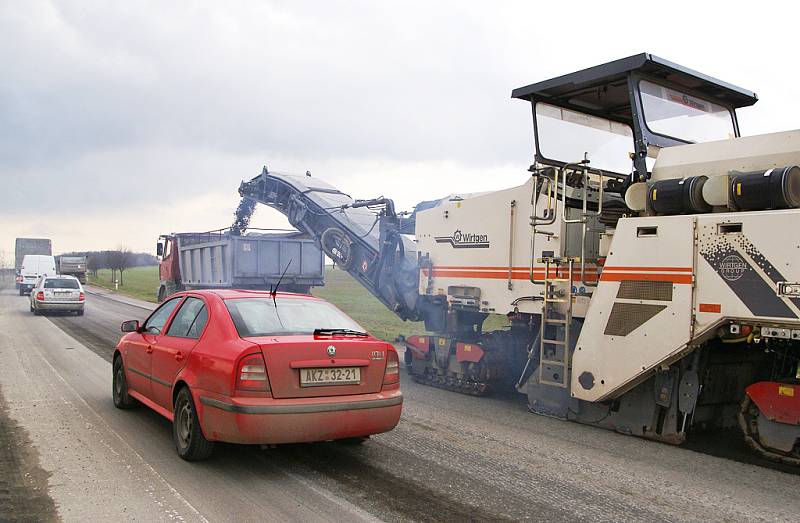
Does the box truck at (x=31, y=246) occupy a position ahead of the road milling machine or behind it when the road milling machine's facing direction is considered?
ahead

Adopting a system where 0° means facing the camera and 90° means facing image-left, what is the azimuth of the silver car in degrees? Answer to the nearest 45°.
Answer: approximately 180°

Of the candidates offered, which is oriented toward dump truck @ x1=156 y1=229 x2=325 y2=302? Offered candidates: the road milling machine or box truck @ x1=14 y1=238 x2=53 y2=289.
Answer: the road milling machine

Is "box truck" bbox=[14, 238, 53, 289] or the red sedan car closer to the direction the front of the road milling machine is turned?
the box truck

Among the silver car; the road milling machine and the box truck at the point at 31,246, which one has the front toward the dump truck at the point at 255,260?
the road milling machine

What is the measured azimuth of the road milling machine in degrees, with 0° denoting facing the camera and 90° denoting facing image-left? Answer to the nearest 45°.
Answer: approximately 135°

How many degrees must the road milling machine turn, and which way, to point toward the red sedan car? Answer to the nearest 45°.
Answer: approximately 90° to its left

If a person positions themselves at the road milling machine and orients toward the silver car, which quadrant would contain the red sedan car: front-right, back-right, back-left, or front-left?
front-left

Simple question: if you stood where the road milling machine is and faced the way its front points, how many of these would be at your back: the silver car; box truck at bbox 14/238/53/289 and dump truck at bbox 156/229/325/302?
0

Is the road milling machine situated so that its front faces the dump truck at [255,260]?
yes

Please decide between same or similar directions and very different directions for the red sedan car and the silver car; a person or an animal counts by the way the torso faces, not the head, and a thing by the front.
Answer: same or similar directions

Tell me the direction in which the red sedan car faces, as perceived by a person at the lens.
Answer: facing away from the viewer and to the left of the viewer
